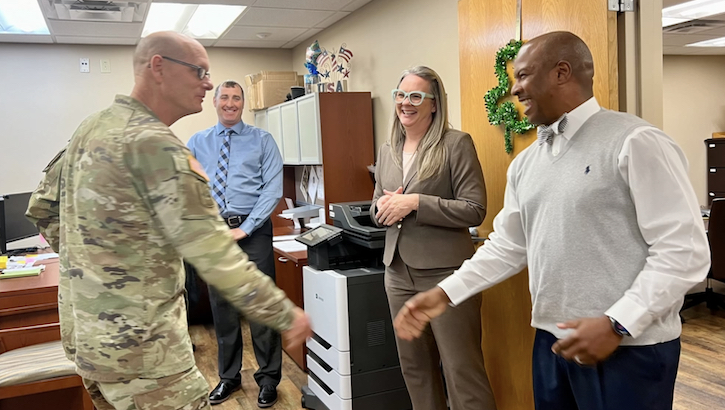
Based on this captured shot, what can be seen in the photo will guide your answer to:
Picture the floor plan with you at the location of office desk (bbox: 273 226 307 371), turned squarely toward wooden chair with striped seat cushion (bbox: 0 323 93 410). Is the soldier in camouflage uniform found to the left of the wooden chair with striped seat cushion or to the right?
left

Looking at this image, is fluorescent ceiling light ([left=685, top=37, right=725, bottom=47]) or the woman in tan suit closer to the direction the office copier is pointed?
the woman in tan suit

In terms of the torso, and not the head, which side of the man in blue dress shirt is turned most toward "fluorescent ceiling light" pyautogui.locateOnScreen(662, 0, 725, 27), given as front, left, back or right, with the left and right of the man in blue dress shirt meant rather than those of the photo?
left

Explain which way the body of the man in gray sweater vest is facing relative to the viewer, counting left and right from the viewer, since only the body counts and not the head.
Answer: facing the viewer and to the left of the viewer

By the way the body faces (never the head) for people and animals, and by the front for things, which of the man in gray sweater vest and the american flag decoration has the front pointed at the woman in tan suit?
the american flag decoration

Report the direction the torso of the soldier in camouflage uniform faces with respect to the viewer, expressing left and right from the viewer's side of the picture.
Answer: facing away from the viewer and to the right of the viewer

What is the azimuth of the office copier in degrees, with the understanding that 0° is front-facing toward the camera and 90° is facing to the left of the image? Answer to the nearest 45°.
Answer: approximately 45°

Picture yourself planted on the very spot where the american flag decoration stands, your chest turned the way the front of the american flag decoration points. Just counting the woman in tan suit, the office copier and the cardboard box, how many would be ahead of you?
2

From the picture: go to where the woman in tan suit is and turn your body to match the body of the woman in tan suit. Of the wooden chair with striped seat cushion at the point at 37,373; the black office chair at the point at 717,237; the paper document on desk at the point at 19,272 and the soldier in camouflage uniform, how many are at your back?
1

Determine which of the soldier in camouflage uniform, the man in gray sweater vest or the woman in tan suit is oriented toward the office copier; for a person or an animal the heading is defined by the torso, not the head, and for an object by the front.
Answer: the soldier in camouflage uniform

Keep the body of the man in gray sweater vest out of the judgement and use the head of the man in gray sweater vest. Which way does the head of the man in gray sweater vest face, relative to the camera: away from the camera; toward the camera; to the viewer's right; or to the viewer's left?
to the viewer's left

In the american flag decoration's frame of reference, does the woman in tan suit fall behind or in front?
in front

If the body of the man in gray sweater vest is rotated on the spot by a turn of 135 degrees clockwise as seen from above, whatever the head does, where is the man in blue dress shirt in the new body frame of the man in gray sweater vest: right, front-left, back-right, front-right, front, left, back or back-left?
front-left

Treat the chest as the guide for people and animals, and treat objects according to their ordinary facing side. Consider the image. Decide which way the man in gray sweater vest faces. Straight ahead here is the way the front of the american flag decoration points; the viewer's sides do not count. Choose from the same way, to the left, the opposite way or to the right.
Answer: to the right
